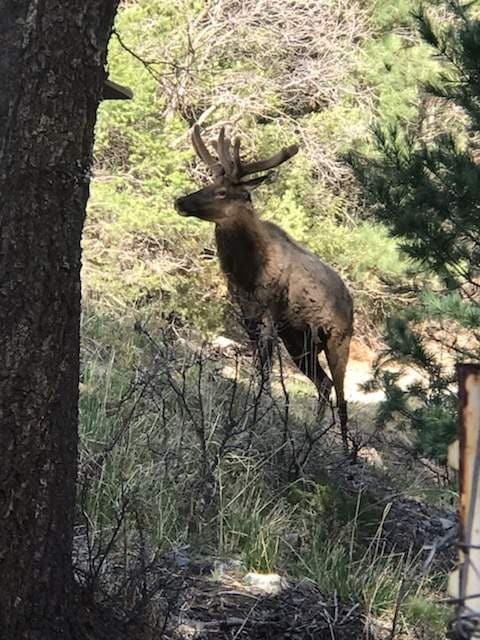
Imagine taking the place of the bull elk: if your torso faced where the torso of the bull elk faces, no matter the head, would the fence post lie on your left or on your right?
on your left

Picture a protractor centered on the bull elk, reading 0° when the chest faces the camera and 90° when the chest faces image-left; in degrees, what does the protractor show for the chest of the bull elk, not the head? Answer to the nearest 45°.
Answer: approximately 45°

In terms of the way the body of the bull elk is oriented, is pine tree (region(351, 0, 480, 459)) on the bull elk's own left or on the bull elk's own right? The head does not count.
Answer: on the bull elk's own left

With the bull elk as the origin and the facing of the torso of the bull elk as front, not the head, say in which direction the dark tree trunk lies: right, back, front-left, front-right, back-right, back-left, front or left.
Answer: front-left
